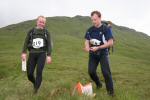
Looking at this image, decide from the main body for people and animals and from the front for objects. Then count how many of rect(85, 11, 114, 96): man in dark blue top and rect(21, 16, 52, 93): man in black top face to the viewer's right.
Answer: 0

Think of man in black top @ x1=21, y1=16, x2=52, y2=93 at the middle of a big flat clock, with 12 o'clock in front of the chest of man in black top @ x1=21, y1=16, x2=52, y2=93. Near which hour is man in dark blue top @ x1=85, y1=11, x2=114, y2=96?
man in dark blue top @ x1=85, y1=11, x2=114, y2=96 is roughly at 10 o'clock from man in black top @ x1=21, y1=16, x2=52, y2=93.

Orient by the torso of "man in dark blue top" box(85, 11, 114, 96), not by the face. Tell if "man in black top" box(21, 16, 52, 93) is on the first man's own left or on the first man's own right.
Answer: on the first man's own right

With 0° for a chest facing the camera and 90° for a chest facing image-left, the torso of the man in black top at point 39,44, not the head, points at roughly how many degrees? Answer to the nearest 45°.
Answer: approximately 0°

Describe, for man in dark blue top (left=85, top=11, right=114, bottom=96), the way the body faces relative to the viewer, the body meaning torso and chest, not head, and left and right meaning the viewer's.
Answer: facing the viewer and to the left of the viewer
